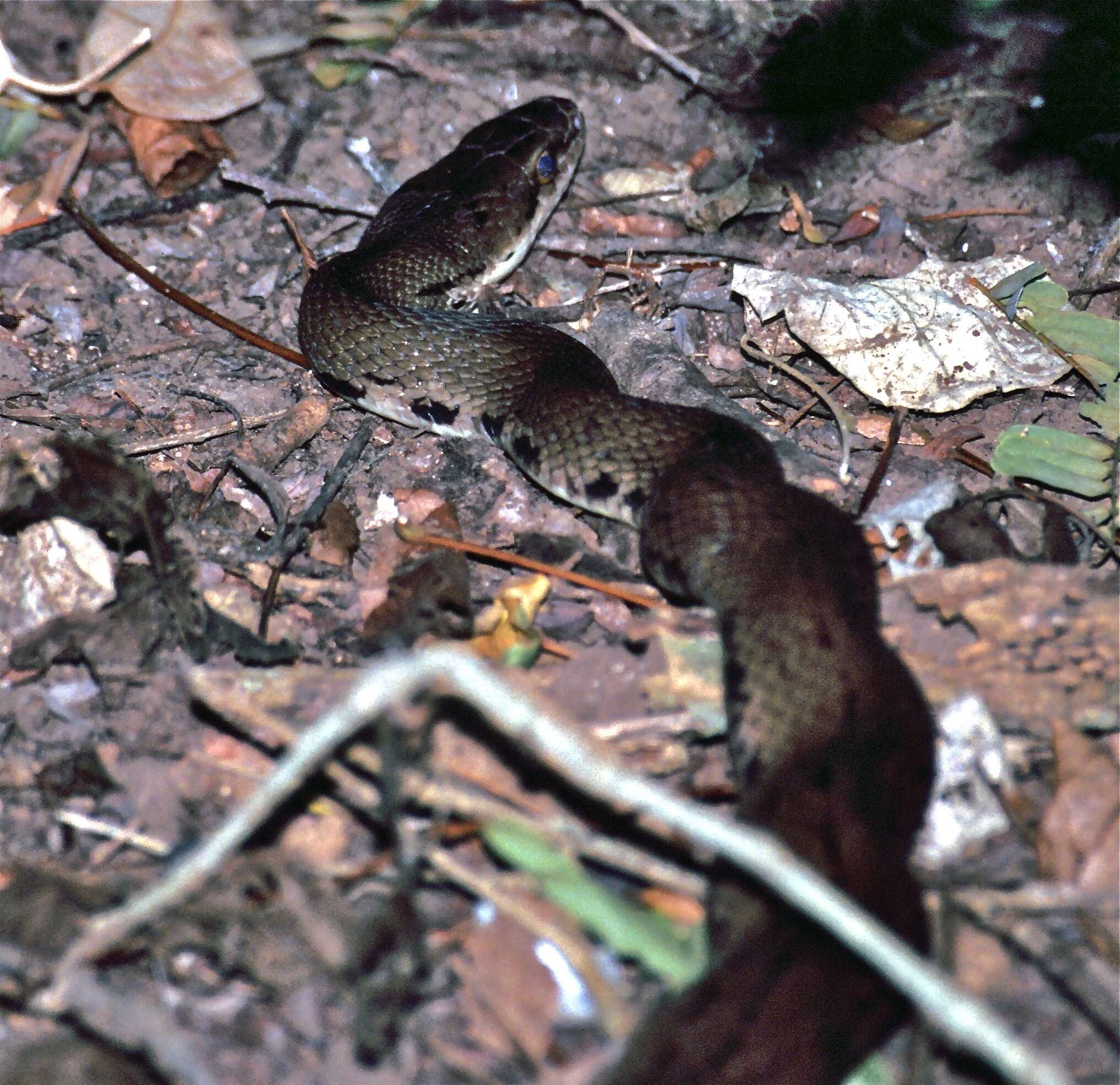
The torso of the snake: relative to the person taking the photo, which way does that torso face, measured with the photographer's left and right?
facing away from the viewer and to the right of the viewer

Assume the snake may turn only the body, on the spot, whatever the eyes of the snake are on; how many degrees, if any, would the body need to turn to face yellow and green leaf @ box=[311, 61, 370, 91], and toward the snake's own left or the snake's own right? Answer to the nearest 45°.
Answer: approximately 90° to the snake's own left

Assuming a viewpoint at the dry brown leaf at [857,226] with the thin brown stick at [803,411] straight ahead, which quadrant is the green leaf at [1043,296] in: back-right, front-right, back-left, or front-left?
front-left

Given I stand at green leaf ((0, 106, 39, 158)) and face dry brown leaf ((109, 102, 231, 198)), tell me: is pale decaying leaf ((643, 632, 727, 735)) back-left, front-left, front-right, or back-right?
front-right

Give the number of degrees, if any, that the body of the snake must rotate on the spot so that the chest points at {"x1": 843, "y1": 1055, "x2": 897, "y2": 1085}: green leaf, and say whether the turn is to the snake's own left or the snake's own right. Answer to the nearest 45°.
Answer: approximately 135° to the snake's own right

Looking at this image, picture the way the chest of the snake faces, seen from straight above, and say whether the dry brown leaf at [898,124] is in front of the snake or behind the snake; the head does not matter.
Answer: in front

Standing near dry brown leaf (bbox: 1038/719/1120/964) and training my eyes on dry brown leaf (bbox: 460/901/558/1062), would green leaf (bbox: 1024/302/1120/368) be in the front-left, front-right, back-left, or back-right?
back-right

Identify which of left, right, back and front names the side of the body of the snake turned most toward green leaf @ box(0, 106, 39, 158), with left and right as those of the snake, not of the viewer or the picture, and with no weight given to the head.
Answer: front
